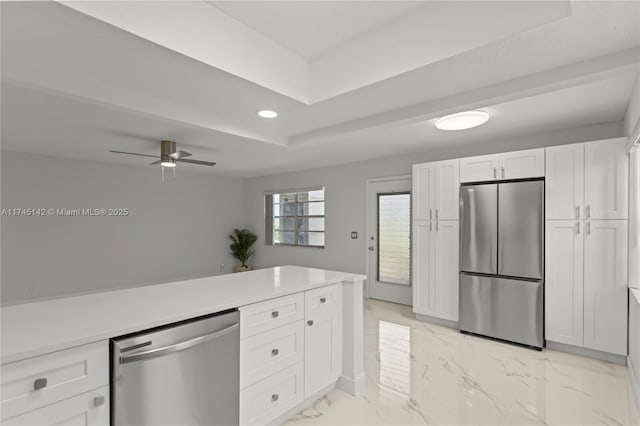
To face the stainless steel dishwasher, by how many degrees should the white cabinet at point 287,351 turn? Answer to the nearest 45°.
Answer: approximately 90° to its right

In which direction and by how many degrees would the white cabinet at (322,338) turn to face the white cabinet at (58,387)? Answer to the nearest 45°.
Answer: approximately 90° to its right

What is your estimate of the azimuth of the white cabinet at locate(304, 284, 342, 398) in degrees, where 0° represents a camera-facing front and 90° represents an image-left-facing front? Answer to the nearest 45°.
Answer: approximately 315°

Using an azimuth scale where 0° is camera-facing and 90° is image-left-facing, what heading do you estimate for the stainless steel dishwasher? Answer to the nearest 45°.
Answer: approximately 315°

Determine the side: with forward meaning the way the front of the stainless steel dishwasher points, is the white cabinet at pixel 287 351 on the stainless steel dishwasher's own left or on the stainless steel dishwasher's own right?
on the stainless steel dishwasher's own left
